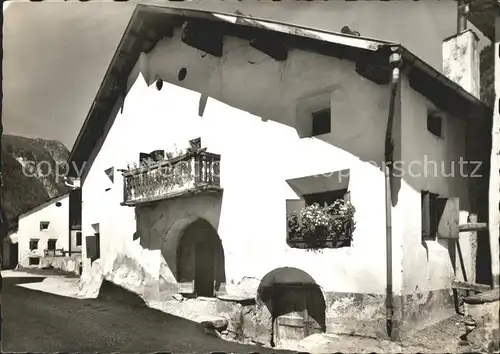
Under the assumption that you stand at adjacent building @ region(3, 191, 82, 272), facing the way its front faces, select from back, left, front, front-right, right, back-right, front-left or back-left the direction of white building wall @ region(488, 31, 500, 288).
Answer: front-left

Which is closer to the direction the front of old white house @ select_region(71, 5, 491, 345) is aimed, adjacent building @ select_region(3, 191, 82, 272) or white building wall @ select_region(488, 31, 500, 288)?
the adjacent building

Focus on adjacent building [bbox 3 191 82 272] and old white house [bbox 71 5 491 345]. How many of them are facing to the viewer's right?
0

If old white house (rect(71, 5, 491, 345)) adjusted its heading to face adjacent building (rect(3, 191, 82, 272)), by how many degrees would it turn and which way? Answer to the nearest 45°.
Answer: approximately 90° to its right

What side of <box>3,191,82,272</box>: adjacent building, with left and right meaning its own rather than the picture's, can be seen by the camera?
front

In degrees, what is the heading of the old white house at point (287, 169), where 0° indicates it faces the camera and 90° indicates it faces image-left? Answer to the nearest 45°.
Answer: approximately 45°

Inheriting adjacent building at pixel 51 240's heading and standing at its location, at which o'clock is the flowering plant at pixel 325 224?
The flowering plant is roughly at 11 o'clock from the adjacent building.
